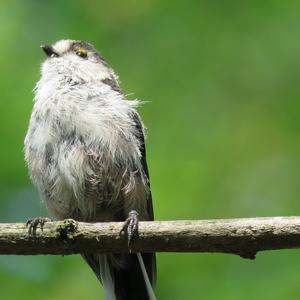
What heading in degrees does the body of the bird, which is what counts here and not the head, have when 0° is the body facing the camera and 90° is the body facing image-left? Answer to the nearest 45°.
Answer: approximately 45°
